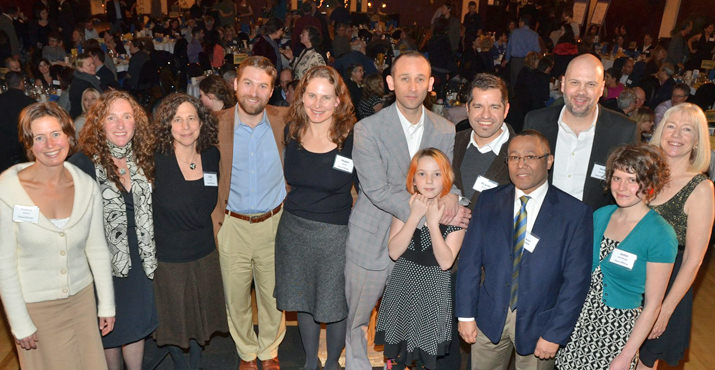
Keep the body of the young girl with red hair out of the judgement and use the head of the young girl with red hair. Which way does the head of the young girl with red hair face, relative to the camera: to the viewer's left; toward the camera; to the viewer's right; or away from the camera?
toward the camera

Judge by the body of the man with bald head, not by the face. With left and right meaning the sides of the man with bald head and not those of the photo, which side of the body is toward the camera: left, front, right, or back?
front

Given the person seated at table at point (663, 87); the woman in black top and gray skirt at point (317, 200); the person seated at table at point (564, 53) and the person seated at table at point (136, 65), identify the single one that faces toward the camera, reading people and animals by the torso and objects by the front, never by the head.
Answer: the woman in black top and gray skirt

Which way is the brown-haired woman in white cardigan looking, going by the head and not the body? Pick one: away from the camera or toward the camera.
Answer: toward the camera

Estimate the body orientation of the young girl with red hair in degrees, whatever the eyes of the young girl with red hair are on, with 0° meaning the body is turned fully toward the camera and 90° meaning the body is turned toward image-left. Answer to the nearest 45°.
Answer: approximately 0°

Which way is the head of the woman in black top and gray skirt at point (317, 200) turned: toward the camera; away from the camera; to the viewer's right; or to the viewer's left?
toward the camera

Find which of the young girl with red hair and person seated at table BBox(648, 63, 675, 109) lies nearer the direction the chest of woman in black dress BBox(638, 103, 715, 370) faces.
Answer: the young girl with red hair

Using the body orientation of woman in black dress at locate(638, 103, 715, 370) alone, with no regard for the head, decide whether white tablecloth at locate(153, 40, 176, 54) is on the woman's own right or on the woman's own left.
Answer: on the woman's own right

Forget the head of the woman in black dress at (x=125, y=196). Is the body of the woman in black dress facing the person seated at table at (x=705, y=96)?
no

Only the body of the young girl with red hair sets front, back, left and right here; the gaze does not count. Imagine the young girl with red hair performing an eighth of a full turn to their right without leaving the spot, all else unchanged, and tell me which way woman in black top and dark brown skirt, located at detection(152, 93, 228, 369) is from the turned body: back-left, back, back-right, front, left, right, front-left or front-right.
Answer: front-right
